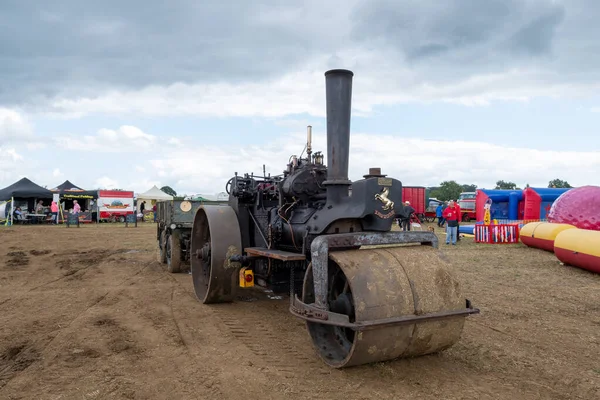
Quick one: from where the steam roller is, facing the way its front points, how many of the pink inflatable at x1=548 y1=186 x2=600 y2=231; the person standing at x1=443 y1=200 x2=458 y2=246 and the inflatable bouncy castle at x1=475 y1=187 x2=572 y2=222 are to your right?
0

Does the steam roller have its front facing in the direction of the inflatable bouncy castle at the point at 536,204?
no

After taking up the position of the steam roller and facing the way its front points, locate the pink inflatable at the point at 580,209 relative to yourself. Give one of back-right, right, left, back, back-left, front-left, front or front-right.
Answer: left

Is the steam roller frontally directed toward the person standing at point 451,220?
no

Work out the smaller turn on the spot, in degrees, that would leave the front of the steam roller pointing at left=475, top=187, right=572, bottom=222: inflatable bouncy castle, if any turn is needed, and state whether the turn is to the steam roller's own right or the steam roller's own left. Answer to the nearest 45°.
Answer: approximately 90° to the steam roller's own left

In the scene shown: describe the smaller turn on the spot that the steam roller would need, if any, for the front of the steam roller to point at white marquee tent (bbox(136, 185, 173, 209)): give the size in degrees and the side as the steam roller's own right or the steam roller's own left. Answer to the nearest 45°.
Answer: approximately 180°

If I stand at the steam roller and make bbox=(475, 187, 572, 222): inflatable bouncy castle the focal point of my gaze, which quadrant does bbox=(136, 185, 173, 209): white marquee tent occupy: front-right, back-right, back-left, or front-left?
front-left

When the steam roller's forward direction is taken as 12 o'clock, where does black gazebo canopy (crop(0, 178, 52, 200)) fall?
The black gazebo canopy is roughly at 6 o'clock from the steam roller.

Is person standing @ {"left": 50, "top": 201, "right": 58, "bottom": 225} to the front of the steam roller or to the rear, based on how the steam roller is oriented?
to the rear

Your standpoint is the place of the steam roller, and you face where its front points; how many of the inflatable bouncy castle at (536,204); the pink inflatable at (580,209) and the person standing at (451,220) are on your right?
0

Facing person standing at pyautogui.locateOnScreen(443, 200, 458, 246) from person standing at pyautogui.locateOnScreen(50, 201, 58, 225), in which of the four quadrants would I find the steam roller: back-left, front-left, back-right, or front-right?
front-right

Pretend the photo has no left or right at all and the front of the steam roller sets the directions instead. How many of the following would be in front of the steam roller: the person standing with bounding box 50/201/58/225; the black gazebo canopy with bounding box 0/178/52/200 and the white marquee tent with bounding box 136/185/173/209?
0
